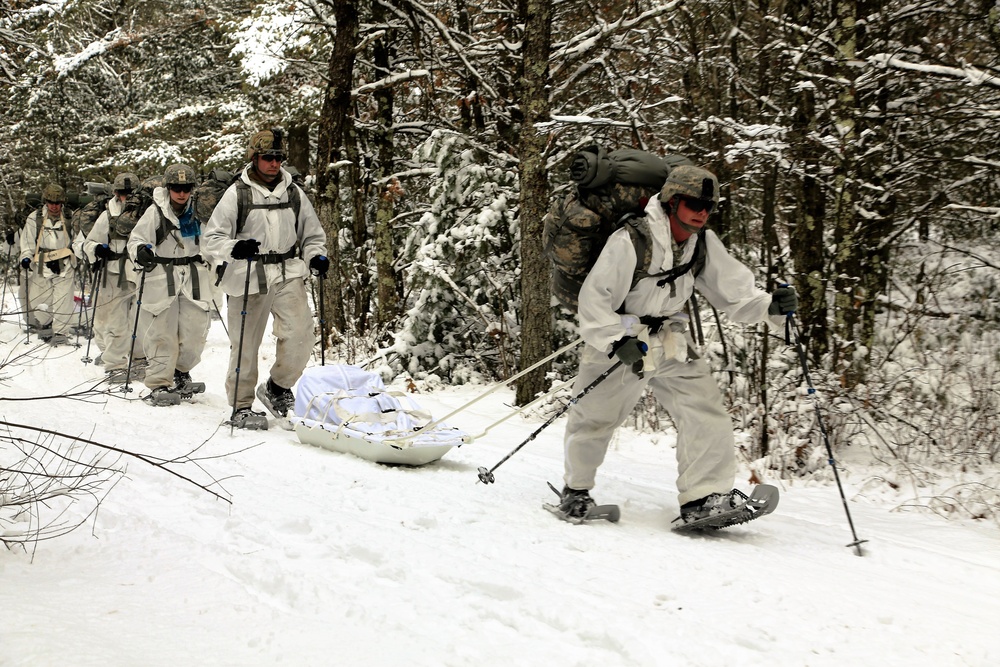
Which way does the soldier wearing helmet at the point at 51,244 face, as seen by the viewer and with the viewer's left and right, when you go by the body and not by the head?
facing the viewer

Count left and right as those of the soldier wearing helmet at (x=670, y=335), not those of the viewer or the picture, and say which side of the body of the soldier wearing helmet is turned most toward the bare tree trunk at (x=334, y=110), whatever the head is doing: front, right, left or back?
back

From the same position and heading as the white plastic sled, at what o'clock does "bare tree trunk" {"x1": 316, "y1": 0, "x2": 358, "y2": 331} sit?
The bare tree trunk is roughly at 7 o'clock from the white plastic sled.

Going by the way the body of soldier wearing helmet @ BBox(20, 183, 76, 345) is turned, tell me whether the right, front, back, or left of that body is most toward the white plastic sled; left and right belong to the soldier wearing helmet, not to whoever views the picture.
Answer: front

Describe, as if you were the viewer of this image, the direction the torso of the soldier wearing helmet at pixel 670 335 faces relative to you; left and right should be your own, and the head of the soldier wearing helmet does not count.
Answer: facing the viewer and to the right of the viewer

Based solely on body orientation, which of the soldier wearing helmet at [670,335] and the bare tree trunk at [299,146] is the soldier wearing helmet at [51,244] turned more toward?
the soldier wearing helmet

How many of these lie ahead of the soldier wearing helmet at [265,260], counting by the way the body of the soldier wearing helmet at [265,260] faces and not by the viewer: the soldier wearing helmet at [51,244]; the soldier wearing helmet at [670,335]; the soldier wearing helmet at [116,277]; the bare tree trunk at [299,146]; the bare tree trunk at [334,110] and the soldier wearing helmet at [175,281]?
1

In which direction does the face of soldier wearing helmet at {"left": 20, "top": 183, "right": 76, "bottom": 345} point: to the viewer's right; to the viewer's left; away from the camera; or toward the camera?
toward the camera

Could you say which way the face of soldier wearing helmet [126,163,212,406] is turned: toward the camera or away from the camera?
toward the camera

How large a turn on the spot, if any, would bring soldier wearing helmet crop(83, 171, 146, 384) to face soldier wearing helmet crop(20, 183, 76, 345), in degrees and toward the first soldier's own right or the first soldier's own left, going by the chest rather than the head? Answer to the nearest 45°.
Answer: approximately 135° to the first soldier's own left

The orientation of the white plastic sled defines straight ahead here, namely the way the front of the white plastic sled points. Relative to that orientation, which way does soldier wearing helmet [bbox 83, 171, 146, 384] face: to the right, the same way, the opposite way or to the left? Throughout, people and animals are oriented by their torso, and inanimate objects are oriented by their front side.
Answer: the same way

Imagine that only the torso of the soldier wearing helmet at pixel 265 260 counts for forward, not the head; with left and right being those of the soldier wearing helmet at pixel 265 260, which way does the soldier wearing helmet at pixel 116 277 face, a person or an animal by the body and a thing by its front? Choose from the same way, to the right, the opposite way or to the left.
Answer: the same way

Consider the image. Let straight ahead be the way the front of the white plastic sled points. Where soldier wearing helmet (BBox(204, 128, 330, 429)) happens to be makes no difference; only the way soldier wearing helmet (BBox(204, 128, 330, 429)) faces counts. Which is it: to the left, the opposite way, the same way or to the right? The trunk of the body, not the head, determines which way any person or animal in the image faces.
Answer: the same way

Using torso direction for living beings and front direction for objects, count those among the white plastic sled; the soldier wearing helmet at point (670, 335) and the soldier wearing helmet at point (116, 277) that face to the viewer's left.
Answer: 0

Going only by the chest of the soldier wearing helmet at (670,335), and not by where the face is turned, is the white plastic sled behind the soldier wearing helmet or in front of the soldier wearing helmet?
behind
